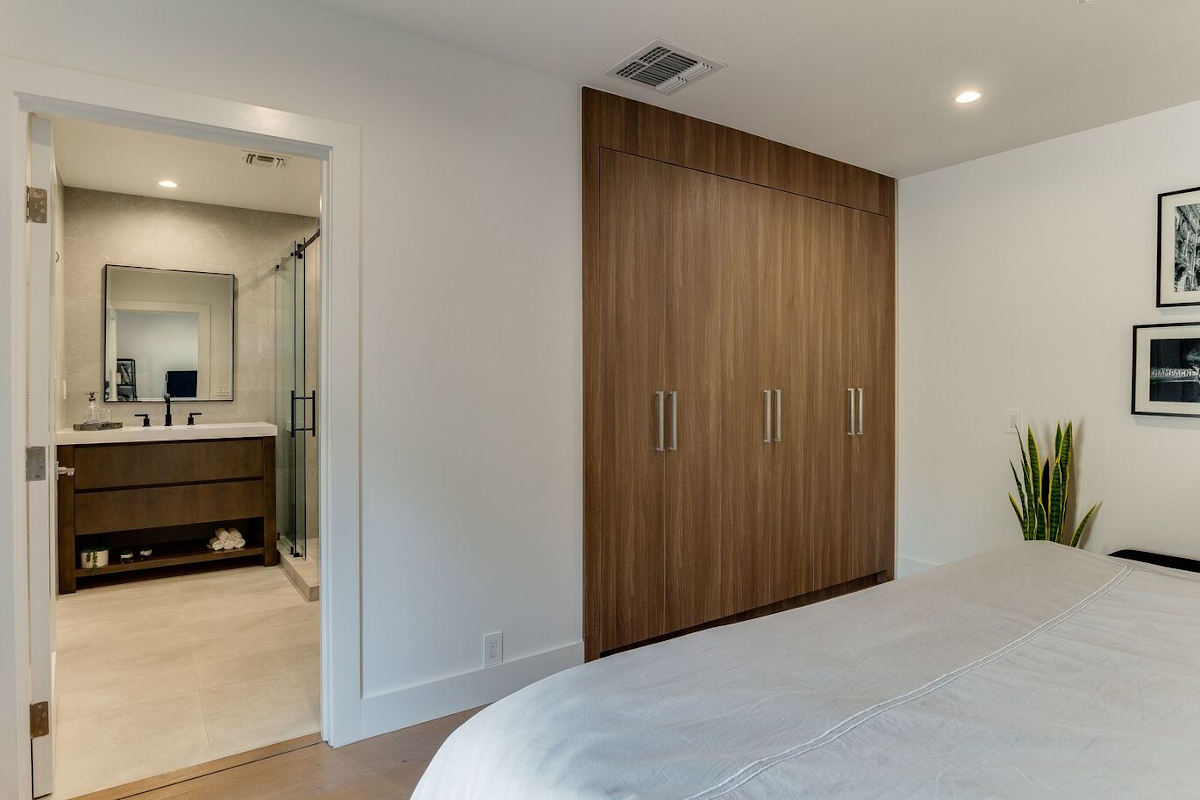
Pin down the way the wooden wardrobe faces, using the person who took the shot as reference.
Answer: facing the viewer and to the right of the viewer

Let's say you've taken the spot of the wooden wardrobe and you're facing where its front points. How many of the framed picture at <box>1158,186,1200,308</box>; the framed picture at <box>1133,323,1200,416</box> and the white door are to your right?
1

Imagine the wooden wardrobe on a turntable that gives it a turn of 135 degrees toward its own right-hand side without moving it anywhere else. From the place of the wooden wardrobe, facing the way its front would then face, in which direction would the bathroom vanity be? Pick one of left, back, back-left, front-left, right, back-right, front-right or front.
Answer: front

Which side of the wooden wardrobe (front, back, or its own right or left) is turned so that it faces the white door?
right

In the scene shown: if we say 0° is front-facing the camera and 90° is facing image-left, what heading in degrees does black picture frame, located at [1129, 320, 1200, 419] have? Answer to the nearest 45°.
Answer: approximately 0°

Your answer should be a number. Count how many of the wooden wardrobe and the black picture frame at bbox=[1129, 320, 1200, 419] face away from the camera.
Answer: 0

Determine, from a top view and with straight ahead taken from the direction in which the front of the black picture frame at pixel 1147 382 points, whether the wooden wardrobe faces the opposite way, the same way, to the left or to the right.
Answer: to the left

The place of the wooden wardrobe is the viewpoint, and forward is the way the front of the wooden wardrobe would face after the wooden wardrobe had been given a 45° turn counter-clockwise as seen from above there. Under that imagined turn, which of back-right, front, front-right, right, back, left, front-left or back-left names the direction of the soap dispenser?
back

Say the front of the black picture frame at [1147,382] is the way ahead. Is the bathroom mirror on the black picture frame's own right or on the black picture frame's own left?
on the black picture frame's own right

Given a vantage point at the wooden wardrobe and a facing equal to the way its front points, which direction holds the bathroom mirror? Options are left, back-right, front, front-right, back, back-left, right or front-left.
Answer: back-right

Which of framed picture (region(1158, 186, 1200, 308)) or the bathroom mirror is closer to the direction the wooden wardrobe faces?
the framed picture

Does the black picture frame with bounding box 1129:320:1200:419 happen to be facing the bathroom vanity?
no

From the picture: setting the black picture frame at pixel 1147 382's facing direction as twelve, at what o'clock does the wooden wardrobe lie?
The wooden wardrobe is roughly at 2 o'clock from the black picture frame.
